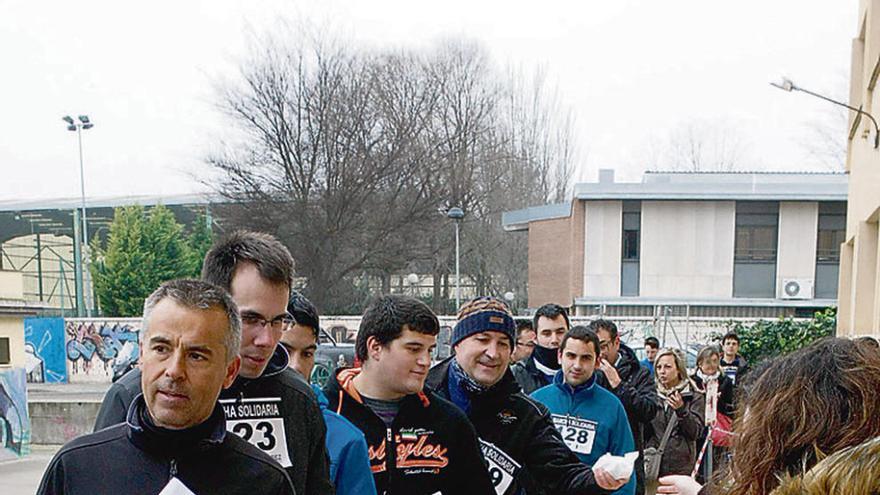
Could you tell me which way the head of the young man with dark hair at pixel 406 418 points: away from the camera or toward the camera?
toward the camera

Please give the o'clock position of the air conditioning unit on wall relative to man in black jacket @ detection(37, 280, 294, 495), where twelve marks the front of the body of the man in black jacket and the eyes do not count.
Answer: The air conditioning unit on wall is roughly at 8 o'clock from the man in black jacket.

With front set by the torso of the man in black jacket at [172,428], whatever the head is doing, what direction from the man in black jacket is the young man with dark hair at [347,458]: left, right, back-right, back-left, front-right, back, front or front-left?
back-left

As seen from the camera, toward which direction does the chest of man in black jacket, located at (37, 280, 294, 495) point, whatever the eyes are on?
toward the camera

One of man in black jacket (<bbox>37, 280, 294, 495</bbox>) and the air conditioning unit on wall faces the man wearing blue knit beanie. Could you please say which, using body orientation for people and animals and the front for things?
the air conditioning unit on wall

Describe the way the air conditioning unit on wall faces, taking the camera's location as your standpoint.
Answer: facing the viewer

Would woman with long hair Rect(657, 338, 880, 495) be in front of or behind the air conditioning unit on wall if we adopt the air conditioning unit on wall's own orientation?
in front

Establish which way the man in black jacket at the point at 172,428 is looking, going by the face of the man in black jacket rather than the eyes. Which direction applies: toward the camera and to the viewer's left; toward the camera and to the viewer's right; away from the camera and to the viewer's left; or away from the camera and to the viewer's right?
toward the camera and to the viewer's left

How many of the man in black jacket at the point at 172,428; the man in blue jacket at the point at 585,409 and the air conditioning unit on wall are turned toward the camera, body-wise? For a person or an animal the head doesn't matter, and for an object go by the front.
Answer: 3

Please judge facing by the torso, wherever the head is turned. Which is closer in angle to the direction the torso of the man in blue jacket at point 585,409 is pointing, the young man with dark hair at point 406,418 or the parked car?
the young man with dark hair

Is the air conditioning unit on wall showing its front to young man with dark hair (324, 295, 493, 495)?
yes

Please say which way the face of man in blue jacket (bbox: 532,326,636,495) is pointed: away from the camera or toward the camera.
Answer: toward the camera

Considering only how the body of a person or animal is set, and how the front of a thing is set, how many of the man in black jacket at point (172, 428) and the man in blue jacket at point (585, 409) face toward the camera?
2
